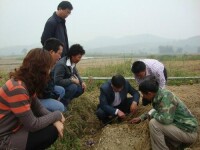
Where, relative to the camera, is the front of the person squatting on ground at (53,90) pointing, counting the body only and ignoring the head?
to the viewer's right

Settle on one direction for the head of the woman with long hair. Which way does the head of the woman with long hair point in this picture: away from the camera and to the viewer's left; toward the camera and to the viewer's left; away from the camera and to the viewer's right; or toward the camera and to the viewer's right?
away from the camera and to the viewer's right

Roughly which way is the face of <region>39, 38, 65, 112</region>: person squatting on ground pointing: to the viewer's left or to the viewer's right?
to the viewer's right

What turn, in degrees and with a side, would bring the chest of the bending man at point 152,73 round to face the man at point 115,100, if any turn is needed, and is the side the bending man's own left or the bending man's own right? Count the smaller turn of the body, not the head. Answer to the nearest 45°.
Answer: approximately 45° to the bending man's own right

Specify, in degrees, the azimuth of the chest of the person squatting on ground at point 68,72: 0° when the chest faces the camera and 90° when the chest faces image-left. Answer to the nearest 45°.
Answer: approximately 315°

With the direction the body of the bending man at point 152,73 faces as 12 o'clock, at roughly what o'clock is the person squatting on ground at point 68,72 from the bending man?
The person squatting on ground is roughly at 1 o'clock from the bending man.

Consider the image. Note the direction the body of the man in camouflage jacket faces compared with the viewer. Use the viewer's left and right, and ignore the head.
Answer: facing to the left of the viewer
